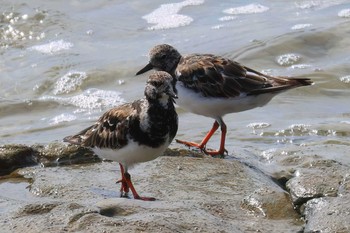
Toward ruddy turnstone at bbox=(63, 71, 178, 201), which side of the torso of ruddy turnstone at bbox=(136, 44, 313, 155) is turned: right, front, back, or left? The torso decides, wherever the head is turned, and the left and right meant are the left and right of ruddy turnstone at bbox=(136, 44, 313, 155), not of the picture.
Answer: left

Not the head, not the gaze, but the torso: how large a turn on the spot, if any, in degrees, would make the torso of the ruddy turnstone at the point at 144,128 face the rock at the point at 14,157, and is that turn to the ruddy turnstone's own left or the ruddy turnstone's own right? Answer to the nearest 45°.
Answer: approximately 180°

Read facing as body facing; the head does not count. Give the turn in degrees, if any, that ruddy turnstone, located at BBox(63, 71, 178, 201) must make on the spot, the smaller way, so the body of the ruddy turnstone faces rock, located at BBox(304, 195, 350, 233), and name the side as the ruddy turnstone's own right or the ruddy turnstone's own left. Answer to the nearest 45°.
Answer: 0° — it already faces it

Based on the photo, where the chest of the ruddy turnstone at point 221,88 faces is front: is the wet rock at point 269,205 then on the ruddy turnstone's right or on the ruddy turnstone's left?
on the ruddy turnstone's left

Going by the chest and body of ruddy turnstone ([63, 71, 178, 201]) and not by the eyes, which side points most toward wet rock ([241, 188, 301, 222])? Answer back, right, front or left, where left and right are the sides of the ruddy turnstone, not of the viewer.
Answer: front

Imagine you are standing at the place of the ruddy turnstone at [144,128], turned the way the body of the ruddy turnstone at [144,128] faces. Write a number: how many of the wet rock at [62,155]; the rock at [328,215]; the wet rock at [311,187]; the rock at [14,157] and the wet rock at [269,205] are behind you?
2

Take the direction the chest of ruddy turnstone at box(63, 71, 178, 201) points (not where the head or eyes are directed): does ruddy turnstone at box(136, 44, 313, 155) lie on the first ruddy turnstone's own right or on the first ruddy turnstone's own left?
on the first ruddy turnstone's own left

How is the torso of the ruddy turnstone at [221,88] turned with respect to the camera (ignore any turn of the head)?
to the viewer's left

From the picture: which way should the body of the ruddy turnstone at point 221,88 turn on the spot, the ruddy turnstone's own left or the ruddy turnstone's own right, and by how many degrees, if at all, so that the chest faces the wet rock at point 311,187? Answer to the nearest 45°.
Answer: approximately 90° to the ruddy turnstone's own left

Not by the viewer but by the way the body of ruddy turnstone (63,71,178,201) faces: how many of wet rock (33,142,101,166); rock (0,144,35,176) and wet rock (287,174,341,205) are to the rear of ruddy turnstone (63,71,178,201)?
2

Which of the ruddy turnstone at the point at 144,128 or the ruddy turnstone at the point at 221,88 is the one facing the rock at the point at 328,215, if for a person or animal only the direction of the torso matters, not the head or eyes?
the ruddy turnstone at the point at 144,128

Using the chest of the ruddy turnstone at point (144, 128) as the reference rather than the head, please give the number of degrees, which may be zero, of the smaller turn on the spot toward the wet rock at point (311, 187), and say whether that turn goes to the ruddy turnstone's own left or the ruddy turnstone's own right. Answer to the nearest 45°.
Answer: approximately 45° to the ruddy turnstone's own left

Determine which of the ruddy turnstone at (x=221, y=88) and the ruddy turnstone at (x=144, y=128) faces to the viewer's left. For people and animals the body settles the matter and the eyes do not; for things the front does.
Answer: the ruddy turnstone at (x=221, y=88)

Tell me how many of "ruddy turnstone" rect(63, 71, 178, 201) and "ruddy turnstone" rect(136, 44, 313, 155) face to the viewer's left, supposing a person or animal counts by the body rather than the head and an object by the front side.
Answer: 1

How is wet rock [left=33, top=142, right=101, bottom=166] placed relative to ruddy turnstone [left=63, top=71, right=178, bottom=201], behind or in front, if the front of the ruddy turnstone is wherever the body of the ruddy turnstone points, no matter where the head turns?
behind
